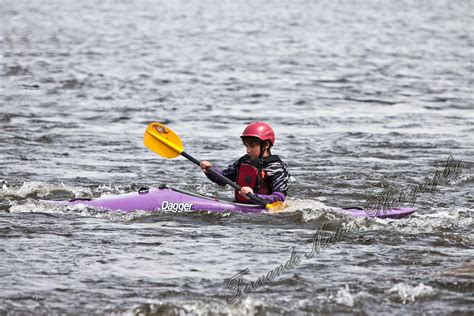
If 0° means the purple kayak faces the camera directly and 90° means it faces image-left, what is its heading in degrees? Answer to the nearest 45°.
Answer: approximately 90°

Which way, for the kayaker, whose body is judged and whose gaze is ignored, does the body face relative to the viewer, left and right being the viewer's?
facing the viewer and to the left of the viewer
